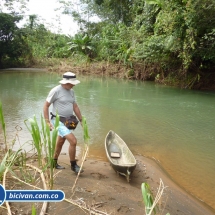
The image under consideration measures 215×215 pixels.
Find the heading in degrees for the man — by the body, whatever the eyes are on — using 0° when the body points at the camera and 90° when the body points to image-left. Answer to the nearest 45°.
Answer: approximately 315°
